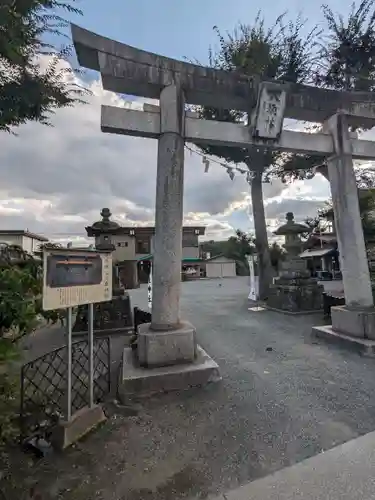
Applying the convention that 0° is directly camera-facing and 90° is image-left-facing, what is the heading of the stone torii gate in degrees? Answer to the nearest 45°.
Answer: approximately 315°

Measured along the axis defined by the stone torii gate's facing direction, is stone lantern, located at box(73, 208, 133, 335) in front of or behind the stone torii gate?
behind

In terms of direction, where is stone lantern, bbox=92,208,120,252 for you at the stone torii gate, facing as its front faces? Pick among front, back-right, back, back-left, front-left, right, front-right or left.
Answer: back
